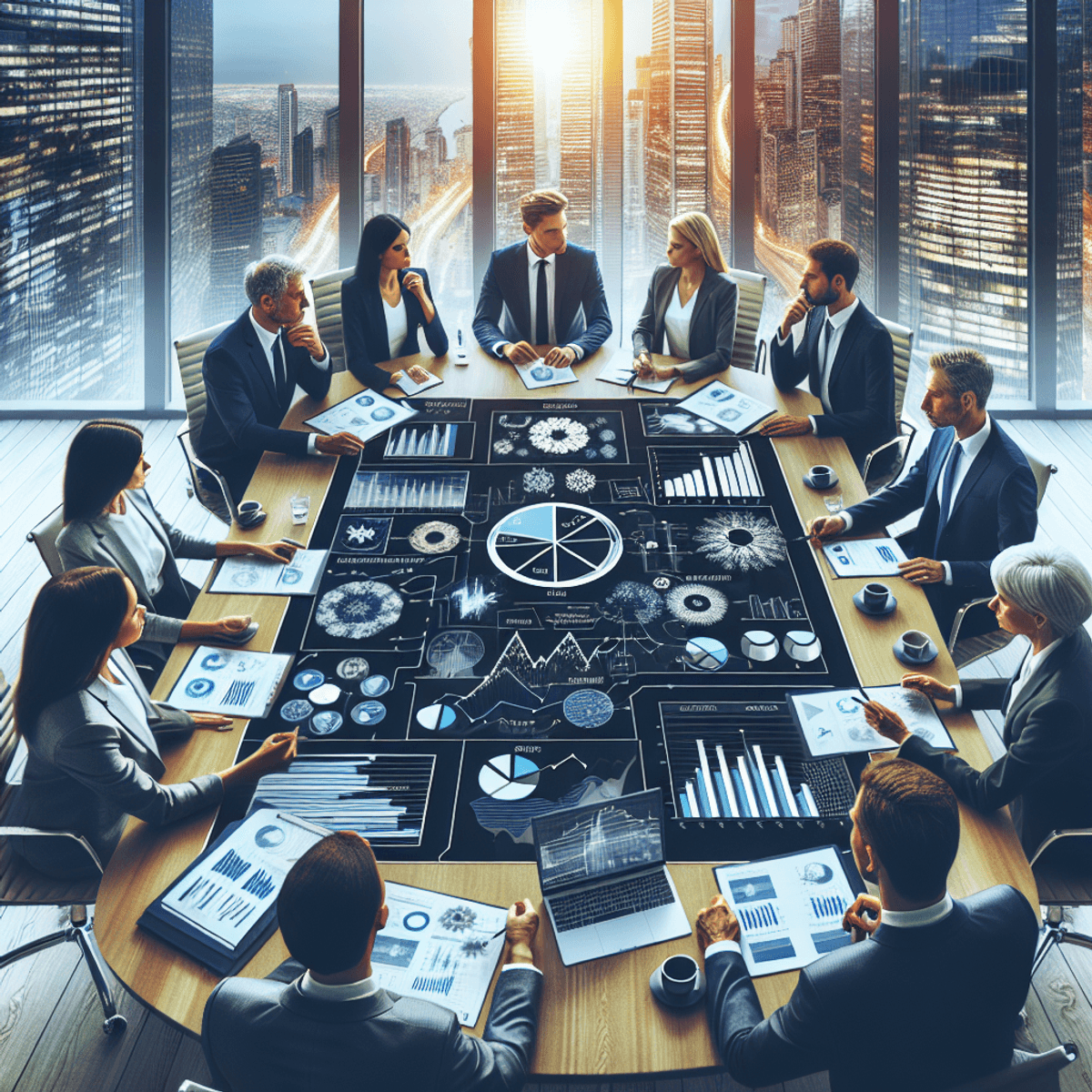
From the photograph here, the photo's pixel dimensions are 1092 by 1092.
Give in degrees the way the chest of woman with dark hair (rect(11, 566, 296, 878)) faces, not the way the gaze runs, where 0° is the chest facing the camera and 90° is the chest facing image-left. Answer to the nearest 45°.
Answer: approximately 270°

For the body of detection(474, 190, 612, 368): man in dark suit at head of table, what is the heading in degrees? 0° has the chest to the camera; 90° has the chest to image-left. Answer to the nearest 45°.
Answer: approximately 0°

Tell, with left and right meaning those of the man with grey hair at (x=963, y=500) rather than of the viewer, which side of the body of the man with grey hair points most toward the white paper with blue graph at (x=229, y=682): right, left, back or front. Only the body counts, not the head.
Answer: front

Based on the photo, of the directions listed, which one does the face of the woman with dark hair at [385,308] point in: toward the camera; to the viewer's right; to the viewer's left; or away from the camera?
to the viewer's right

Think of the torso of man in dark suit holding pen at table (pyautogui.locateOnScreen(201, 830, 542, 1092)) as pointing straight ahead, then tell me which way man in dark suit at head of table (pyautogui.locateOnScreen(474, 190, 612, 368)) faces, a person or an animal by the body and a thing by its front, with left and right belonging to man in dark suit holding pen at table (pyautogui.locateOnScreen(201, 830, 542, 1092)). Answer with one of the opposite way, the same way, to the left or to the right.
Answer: the opposite way

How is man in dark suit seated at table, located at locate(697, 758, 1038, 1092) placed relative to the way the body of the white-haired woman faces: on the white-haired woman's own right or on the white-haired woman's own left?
on the white-haired woman's own left

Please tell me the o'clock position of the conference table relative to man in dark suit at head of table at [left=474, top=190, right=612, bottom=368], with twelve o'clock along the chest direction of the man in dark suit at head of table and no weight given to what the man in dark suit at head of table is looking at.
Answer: The conference table is roughly at 12 o'clock from the man in dark suit at head of table.

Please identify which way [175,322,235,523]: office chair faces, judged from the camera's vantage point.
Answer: facing the viewer and to the right of the viewer

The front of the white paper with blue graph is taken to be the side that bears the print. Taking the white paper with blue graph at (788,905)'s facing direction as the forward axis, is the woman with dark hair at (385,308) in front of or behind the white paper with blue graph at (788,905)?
behind

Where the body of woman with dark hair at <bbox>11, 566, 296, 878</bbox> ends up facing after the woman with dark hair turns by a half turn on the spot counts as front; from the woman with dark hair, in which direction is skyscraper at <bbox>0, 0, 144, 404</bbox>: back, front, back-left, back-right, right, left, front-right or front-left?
right
